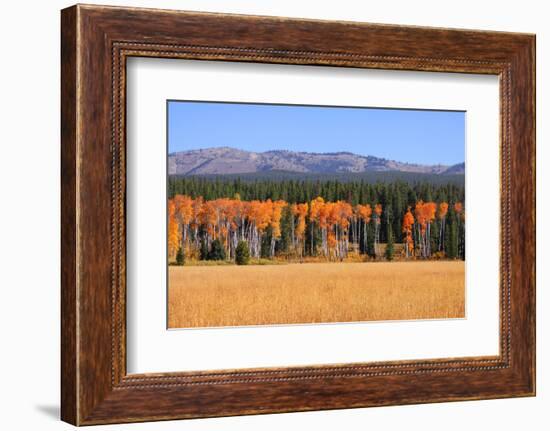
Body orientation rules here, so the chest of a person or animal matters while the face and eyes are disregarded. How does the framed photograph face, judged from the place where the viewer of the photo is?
facing the viewer and to the right of the viewer
